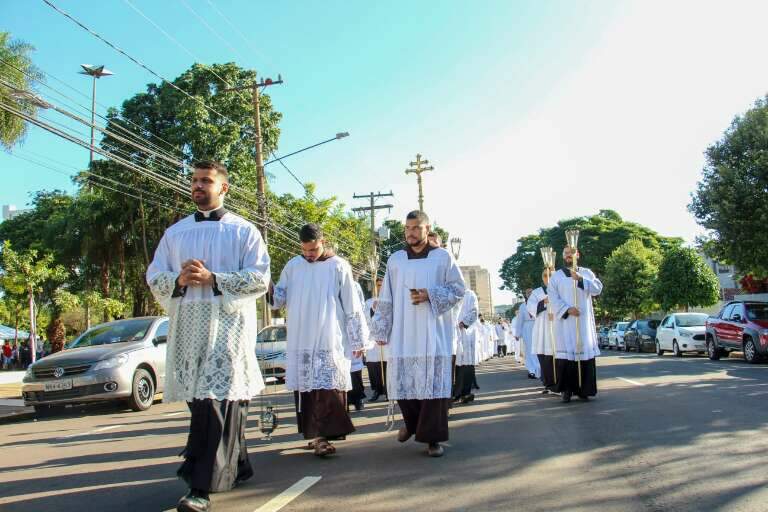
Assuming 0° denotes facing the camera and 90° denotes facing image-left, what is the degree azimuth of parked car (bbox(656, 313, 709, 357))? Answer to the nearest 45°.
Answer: approximately 315°

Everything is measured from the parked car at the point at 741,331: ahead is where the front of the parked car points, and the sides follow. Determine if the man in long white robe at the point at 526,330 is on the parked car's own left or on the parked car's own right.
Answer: on the parked car's own right

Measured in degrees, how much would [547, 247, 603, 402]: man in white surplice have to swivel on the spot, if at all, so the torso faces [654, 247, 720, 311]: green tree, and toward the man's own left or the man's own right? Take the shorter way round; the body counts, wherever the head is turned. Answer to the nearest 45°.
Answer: approximately 180°

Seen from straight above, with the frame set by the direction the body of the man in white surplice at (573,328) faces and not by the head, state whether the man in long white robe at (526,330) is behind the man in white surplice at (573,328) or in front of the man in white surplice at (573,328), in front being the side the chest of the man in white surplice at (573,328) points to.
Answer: behind

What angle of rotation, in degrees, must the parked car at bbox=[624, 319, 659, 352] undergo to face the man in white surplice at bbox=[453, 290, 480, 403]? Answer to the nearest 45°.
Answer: approximately 45° to its right

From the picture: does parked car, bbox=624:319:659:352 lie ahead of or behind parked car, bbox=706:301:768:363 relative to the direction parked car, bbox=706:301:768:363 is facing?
behind

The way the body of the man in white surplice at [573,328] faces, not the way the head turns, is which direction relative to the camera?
toward the camera

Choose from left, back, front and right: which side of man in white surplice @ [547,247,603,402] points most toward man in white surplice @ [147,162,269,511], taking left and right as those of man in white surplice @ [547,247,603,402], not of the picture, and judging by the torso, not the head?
front

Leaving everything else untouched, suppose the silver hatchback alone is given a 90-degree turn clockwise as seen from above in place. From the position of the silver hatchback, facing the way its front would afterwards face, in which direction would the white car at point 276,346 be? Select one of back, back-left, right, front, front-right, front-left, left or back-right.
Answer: right

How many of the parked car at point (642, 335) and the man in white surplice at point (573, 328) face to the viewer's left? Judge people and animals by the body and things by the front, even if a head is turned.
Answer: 0

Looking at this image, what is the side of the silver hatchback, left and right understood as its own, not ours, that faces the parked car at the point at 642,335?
back

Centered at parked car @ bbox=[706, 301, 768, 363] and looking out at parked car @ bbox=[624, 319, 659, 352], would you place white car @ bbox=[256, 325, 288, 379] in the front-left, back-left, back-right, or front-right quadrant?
back-left

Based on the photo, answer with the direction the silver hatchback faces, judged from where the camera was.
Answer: facing the viewer and to the left of the viewer

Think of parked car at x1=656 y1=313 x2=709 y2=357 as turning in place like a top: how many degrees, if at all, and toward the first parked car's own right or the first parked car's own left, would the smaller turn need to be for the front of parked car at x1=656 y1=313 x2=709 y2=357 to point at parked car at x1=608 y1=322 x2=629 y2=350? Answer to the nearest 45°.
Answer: approximately 135° to the first parked car's own left

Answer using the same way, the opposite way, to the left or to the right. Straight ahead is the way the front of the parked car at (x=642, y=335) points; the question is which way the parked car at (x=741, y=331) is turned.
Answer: the same way
